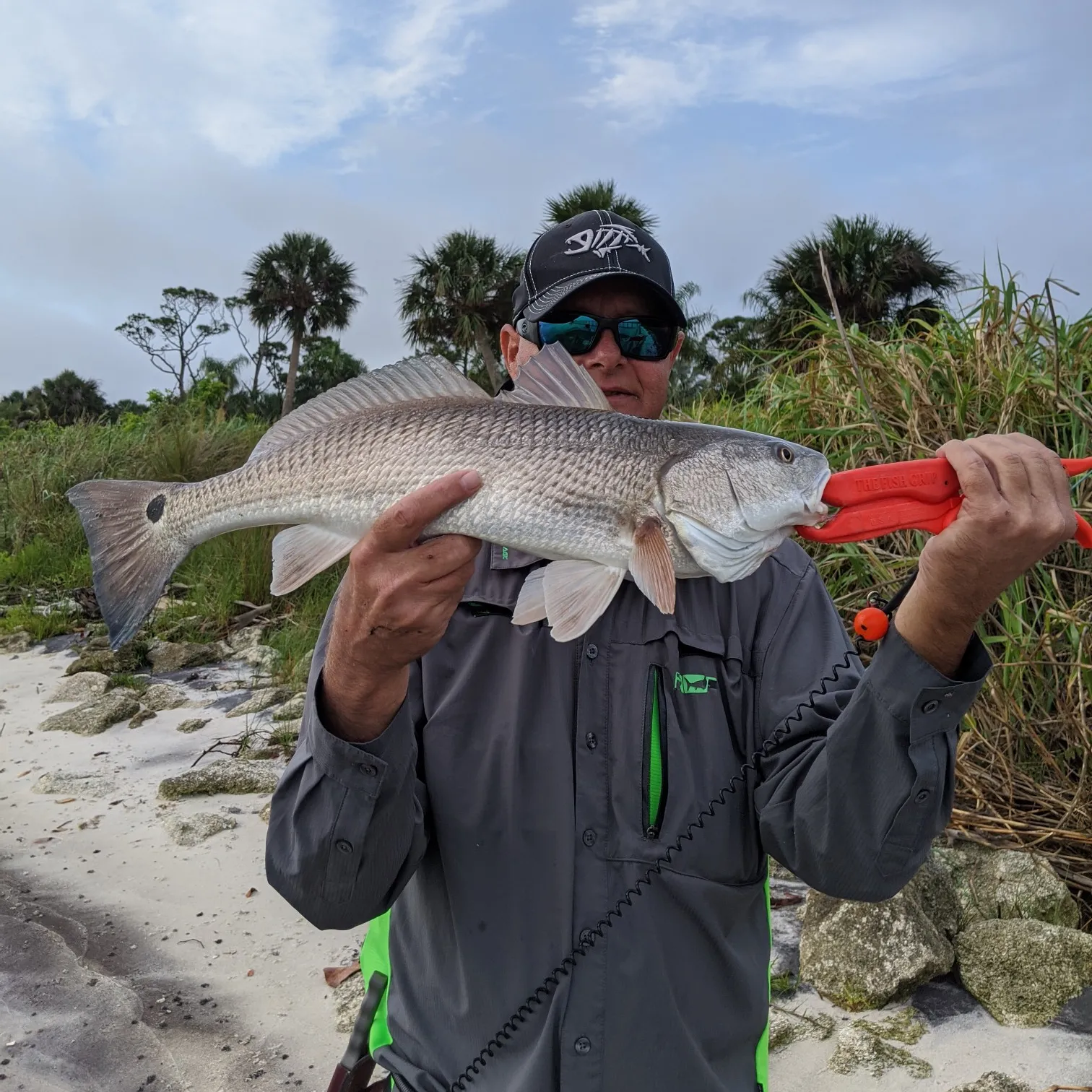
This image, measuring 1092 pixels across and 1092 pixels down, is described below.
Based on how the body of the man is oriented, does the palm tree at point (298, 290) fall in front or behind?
behind

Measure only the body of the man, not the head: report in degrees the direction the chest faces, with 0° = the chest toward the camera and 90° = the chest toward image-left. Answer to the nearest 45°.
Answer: approximately 0°

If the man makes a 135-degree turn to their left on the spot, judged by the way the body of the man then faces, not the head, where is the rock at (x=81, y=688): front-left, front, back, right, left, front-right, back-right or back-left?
left

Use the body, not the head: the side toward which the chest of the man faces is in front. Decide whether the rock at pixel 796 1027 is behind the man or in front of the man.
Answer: behind

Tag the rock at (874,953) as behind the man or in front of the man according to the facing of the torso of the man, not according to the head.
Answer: behind

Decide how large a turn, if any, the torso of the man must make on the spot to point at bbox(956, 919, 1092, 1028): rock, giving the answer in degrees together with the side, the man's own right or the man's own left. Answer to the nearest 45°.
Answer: approximately 135° to the man's own left

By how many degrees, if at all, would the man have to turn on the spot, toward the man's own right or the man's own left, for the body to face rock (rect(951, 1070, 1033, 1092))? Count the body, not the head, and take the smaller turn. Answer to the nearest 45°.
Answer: approximately 135° to the man's own left

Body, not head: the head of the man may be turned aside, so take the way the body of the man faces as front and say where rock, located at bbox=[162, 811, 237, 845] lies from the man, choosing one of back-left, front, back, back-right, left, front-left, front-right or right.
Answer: back-right

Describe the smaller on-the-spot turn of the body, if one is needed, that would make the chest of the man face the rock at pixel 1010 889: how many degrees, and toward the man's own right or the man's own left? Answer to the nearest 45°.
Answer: approximately 135° to the man's own left
